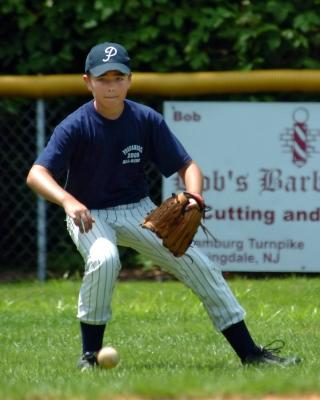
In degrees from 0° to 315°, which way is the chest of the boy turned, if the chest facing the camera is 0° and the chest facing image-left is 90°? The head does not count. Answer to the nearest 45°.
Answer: approximately 0°

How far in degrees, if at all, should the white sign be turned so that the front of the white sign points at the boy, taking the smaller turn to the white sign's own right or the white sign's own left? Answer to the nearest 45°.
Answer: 0° — it already faces them

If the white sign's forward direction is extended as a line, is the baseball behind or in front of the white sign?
in front

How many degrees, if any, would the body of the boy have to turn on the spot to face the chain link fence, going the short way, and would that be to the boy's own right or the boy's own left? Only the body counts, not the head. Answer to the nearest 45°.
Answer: approximately 180°

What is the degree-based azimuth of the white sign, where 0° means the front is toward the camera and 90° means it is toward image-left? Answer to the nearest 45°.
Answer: approximately 0°

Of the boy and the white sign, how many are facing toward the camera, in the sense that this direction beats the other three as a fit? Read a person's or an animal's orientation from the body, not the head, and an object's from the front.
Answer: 2
